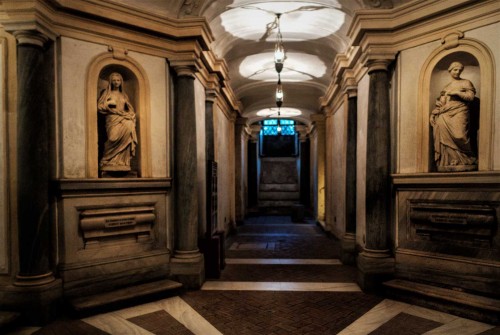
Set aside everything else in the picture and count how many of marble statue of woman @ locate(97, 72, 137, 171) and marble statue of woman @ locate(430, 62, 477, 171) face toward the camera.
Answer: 2

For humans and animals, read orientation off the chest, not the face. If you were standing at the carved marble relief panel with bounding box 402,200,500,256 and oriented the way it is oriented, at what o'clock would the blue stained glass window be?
The blue stained glass window is roughly at 5 o'clock from the carved marble relief panel.

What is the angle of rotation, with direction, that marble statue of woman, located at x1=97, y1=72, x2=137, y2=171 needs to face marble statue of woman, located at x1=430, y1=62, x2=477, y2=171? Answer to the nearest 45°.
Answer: approximately 45° to its left

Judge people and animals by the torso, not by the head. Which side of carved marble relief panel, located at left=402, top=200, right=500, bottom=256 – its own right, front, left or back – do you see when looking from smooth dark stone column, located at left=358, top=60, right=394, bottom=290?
right

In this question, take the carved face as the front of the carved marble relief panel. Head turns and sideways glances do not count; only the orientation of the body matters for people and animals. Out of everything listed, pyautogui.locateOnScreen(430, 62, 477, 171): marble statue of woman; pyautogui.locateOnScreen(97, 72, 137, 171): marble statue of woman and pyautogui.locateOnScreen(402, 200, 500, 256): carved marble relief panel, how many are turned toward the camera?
3

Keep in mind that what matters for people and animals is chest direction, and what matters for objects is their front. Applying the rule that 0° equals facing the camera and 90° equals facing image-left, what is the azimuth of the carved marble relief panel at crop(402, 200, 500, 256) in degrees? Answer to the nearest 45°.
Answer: approximately 0°

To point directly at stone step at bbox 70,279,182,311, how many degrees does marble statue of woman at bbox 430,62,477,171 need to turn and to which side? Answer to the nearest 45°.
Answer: approximately 45° to its right
